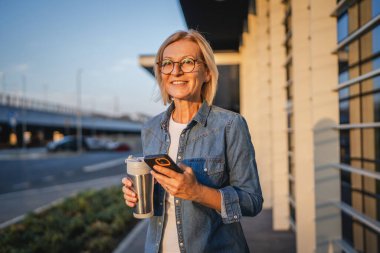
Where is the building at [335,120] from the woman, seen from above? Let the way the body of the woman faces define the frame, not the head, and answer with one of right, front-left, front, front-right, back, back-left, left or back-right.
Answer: back

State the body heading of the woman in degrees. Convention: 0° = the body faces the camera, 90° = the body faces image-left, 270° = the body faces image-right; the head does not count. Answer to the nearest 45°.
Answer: approximately 45°

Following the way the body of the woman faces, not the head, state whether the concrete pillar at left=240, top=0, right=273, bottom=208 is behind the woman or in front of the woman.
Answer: behind

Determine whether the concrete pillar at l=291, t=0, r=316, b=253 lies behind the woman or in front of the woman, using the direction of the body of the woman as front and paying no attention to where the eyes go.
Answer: behind
